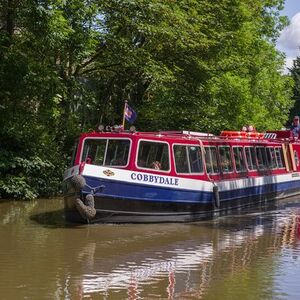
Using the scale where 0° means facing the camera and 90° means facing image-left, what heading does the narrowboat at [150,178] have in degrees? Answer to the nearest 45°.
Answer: approximately 45°
